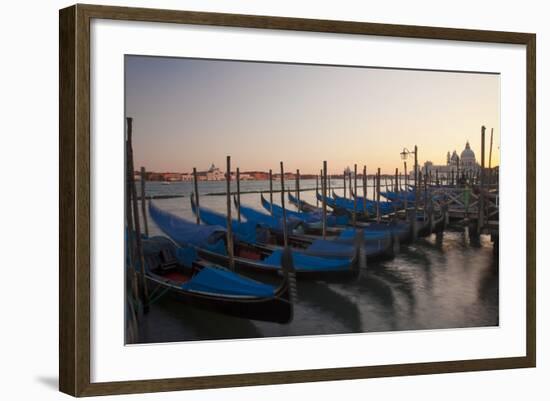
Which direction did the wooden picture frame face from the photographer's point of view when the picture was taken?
facing the viewer and to the right of the viewer
